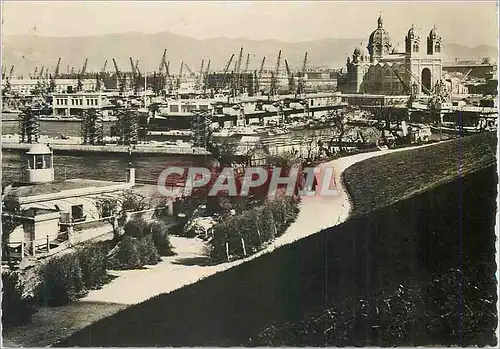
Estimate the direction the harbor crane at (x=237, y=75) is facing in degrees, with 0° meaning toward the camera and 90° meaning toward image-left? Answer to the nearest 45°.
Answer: approximately 270°

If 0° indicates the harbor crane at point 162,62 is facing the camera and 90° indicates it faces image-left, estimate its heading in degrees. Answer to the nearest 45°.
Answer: approximately 270°

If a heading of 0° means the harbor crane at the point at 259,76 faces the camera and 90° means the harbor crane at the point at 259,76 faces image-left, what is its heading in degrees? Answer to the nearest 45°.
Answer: approximately 270°

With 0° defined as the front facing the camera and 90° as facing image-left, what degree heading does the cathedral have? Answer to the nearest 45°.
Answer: approximately 315°

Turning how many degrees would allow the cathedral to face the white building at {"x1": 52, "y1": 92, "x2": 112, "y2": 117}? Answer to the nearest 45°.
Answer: approximately 135° to its right

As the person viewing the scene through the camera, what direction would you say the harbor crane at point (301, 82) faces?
facing to the right of the viewer
